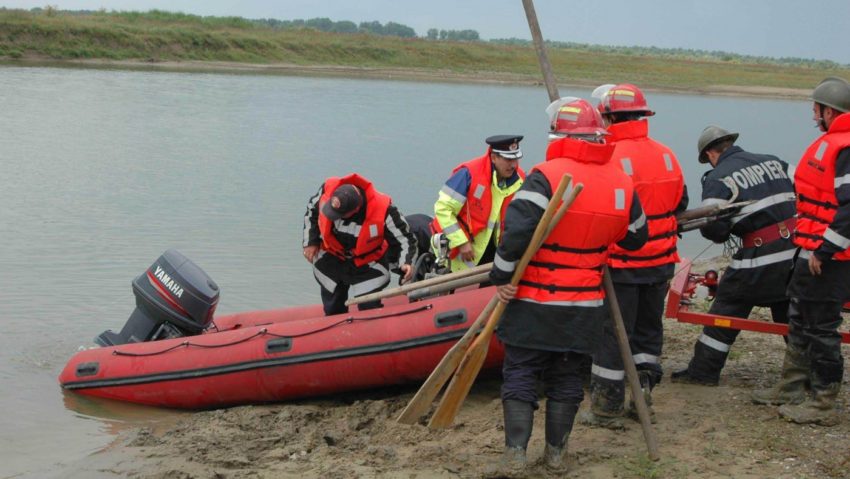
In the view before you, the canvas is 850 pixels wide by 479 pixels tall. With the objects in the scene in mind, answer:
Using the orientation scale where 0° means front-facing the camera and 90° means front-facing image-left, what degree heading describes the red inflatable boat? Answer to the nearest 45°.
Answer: approximately 270°

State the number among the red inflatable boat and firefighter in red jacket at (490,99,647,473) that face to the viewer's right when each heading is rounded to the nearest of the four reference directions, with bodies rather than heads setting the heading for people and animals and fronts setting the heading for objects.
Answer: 1

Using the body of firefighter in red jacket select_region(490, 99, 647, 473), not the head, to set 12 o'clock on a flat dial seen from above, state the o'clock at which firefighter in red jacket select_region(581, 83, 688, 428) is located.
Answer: firefighter in red jacket select_region(581, 83, 688, 428) is roughly at 1 o'clock from firefighter in red jacket select_region(490, 99, 647, 473).

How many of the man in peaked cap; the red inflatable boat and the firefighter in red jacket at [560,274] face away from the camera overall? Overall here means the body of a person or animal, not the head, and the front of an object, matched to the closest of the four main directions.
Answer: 1

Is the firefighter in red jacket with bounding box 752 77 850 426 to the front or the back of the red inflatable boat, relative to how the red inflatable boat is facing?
to the front

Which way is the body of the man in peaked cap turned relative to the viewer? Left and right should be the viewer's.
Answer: facing the viewer and to the right of the viewer

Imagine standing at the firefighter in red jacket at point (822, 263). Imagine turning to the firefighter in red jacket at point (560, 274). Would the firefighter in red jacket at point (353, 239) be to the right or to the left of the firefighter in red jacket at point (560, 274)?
right

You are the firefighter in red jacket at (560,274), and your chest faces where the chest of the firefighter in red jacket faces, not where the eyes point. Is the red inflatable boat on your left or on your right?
on your left

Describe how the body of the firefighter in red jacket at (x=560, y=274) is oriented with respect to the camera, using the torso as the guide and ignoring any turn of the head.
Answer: away from the camera

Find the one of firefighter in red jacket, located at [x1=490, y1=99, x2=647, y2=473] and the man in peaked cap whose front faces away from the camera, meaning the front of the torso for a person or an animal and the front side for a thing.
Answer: the firefighter in red jacket
